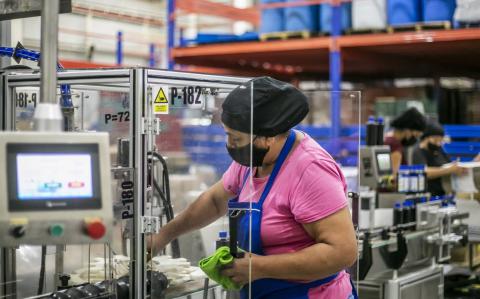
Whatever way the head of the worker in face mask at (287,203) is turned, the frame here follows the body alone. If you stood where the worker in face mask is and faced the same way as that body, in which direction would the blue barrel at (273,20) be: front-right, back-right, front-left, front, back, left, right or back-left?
back-right

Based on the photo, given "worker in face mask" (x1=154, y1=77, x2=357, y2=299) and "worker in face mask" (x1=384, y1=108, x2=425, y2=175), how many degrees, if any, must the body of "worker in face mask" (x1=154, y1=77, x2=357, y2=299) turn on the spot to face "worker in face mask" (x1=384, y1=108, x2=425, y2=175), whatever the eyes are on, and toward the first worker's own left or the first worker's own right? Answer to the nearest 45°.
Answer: approximately 135° to the first worker's own right

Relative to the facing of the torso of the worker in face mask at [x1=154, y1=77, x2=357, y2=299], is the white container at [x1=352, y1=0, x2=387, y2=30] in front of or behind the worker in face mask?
behind

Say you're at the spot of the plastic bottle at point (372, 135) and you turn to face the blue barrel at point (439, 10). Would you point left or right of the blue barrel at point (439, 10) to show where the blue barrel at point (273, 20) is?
left

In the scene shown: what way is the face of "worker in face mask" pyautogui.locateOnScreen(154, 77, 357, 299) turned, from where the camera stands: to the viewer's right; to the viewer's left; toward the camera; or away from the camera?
to the viewer's left

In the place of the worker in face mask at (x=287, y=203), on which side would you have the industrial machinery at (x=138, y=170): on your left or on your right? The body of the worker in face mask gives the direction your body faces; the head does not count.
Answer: on your right

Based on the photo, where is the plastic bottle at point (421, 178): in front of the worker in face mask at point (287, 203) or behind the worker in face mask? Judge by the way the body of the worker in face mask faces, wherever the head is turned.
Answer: behind

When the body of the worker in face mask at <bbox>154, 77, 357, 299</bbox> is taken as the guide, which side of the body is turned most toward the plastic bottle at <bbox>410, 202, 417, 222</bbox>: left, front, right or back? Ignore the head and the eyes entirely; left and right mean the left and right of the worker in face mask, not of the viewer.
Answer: back

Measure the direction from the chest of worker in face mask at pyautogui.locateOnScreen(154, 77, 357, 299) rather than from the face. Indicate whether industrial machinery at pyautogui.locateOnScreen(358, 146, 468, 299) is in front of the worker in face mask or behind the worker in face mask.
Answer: behind

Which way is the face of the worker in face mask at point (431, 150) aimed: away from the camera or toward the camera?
toward the camera

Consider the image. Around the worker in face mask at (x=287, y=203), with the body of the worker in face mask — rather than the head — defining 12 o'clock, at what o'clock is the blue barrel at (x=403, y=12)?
The blue barrel is roughly at 5 o'clock from the worker in face mask.

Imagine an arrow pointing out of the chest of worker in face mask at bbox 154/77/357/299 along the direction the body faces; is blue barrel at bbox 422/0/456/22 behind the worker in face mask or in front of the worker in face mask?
behind
